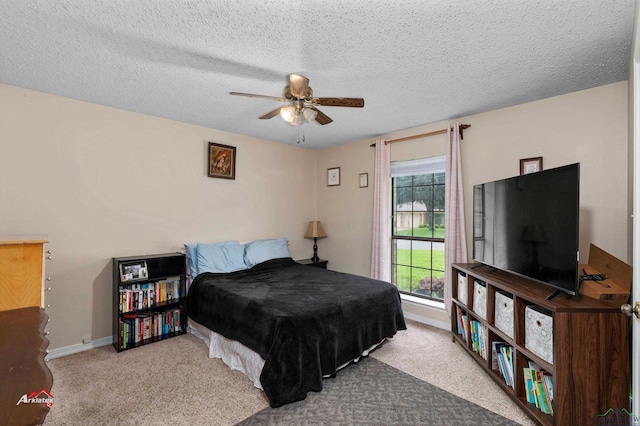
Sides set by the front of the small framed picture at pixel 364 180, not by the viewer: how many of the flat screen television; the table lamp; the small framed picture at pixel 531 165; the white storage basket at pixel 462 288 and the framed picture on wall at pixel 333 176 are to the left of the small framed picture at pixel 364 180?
3

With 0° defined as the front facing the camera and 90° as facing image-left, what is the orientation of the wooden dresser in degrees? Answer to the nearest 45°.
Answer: approximately 270°

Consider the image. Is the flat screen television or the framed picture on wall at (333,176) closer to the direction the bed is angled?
the flat screen television

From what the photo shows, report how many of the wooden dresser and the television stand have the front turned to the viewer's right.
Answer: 1

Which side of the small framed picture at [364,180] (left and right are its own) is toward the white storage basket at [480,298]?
left

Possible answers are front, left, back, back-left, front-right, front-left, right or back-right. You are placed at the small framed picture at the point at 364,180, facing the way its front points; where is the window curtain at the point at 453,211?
left

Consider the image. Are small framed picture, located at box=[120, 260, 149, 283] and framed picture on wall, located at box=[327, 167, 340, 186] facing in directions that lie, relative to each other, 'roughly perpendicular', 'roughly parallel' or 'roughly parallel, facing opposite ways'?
roughly perpendicular

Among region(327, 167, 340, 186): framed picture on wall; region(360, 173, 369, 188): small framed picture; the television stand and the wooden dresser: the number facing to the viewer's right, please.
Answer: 1

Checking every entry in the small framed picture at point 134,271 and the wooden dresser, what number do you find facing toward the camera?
1

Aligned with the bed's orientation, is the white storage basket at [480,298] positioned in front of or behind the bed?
in front

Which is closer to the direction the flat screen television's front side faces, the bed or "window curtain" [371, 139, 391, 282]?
the bed

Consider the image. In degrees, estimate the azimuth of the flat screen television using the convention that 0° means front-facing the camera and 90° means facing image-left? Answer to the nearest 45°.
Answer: approximately 45°
